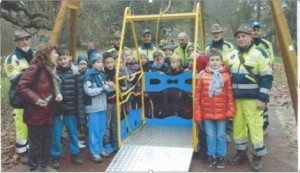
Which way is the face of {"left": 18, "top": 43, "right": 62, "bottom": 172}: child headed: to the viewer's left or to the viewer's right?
to the viewer's right

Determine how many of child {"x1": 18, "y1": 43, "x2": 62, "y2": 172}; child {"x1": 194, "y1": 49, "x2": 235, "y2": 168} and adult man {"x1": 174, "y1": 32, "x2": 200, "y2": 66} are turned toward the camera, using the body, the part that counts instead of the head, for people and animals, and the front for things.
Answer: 2

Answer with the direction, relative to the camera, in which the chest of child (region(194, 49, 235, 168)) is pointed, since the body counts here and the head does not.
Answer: toward the camera

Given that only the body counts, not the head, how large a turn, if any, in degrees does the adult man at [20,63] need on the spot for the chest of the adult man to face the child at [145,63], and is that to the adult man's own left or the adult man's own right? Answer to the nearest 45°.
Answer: approximately 45° to the adult man's own left

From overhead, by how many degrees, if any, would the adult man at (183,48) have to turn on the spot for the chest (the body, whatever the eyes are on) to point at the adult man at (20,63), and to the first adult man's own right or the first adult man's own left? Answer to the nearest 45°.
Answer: approximately 45° to the first adult man's own right

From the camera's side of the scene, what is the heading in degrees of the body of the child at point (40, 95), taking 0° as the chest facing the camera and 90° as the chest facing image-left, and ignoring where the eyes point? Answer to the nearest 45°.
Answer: approximately 270°

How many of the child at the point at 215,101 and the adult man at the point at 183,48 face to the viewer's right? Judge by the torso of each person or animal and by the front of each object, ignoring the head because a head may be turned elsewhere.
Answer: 0

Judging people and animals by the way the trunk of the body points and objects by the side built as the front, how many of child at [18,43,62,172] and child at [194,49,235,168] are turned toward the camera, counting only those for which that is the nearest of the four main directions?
1

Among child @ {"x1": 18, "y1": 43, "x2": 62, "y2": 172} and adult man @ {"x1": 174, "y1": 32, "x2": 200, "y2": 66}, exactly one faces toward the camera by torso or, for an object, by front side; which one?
the adult man

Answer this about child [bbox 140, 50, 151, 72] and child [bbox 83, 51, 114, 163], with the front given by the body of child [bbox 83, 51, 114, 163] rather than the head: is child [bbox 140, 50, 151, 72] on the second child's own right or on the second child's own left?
on the second child's own left

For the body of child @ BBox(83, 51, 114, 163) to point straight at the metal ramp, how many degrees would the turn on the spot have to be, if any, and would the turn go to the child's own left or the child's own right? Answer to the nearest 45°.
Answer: approximately 45° to the child's own left

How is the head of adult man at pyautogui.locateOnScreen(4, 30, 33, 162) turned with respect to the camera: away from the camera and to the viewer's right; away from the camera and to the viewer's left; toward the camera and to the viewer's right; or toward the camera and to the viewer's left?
toward the camera and to the viewer's right

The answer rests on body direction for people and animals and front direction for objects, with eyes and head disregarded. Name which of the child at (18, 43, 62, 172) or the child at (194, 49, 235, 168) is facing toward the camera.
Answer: the child at (194, 49, 235, 168)

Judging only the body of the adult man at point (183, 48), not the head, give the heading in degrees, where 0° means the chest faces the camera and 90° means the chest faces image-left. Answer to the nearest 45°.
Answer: approximately 0°
